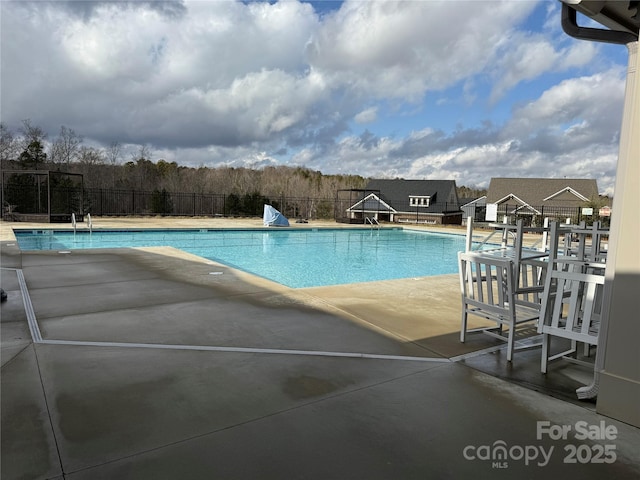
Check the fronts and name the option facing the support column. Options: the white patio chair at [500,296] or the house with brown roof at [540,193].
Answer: the house with brown roof

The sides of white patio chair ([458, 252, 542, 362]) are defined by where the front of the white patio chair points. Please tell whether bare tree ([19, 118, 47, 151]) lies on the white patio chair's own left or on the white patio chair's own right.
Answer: on the white patio chair's own left

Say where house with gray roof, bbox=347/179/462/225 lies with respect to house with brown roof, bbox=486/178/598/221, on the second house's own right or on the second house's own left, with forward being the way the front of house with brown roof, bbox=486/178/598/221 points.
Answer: on the second house's own right

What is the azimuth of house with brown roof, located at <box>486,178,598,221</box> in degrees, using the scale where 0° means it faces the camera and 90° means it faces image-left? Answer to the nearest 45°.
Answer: approximately 0°

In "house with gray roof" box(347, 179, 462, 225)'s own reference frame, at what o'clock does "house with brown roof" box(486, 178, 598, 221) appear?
"house with brown roof" box(486, 178, 598, 221) is roughly at 9 o'clock from "house with gray roof" box(347, 179, 462, 225).

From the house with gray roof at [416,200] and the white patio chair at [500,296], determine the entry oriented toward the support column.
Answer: the house with gray roof

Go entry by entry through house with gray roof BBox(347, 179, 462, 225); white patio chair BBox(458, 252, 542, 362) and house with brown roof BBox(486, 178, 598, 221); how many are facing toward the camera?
2

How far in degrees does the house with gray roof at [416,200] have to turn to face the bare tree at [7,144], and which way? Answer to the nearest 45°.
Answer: approximately 45° to its right

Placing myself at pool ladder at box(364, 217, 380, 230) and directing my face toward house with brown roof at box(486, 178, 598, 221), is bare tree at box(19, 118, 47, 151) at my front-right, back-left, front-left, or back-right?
back-left
